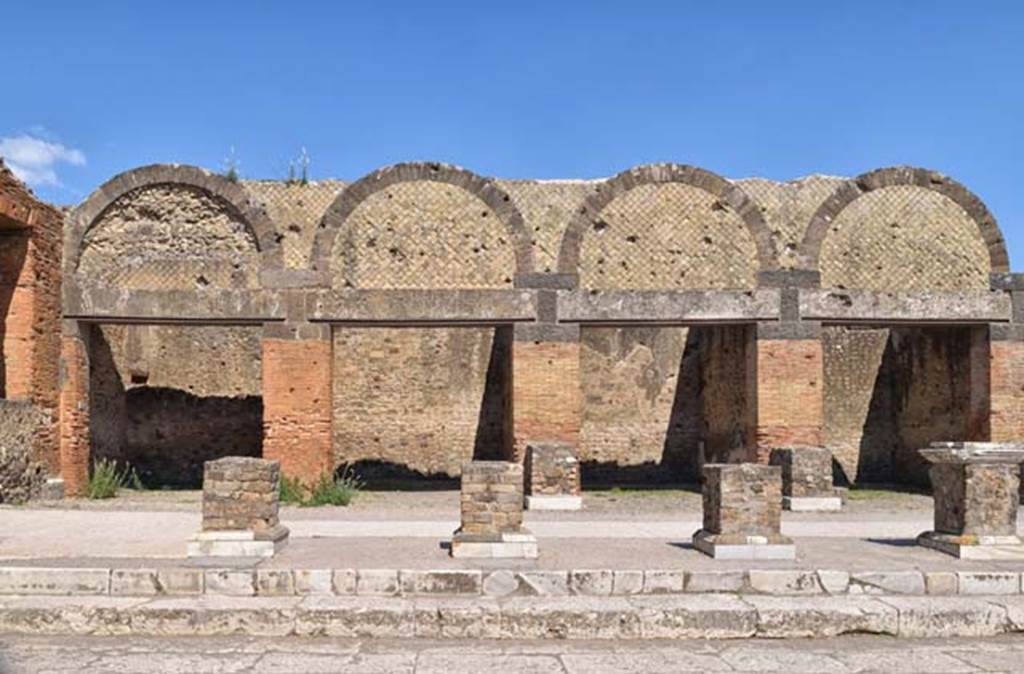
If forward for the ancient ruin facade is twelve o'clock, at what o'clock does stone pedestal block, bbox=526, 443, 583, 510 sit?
The stone pedestal block is roughly at 12 o'clock from the ancient ruin facade.

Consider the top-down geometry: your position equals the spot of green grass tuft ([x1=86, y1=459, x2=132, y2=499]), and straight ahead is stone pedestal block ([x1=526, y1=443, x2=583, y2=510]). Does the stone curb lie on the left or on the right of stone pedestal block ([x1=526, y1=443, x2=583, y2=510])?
right

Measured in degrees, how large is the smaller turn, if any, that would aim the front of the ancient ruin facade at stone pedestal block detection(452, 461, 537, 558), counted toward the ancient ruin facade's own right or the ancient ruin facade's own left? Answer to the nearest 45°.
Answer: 0° — it already faces it

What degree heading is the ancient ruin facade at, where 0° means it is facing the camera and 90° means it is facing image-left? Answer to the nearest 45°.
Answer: approximately 0°

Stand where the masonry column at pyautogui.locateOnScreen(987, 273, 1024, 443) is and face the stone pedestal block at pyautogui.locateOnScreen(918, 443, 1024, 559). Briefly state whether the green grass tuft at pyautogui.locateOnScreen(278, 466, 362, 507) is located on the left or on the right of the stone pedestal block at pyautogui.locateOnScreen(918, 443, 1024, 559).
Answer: right

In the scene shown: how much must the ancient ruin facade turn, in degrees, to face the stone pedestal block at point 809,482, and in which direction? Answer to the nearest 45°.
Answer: approximately 45° to its left

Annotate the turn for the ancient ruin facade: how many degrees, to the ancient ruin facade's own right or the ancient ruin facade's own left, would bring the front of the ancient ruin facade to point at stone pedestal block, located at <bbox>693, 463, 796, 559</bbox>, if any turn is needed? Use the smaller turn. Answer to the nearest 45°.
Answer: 0° — it already faces it

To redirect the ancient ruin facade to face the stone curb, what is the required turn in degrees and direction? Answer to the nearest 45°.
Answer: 0° — it already faces it

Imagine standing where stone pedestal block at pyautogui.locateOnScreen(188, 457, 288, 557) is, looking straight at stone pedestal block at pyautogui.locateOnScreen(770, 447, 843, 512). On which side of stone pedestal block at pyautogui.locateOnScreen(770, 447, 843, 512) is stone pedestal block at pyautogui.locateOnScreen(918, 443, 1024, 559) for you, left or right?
right

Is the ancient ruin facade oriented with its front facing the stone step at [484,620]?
yes
